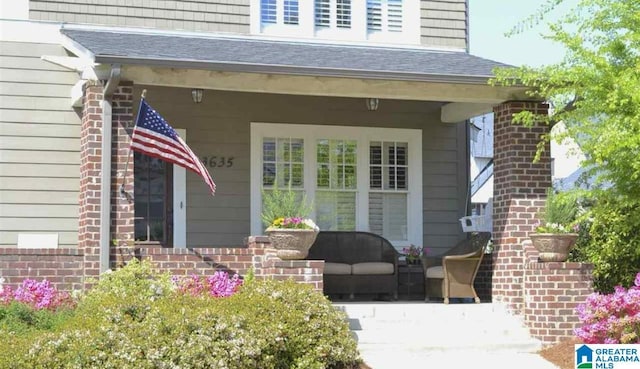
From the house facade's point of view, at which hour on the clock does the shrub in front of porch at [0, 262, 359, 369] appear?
The shrub in front of porch is roughly at 12 o'clock from the house facade.

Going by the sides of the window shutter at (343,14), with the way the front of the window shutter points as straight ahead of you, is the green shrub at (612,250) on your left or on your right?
on your left

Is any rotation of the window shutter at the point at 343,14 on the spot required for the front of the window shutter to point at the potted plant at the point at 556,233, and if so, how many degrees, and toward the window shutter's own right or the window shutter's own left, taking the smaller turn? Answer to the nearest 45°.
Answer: approximately 45° to the window shutter's own left

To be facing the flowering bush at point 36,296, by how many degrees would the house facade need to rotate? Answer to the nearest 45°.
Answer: approximately 45° to its right

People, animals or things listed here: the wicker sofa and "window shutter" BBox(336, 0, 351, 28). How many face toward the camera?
2
